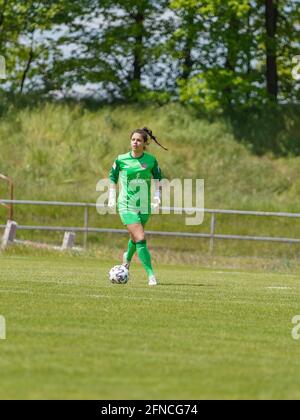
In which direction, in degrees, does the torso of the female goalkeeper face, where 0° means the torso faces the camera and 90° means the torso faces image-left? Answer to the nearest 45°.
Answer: approximately 0°
